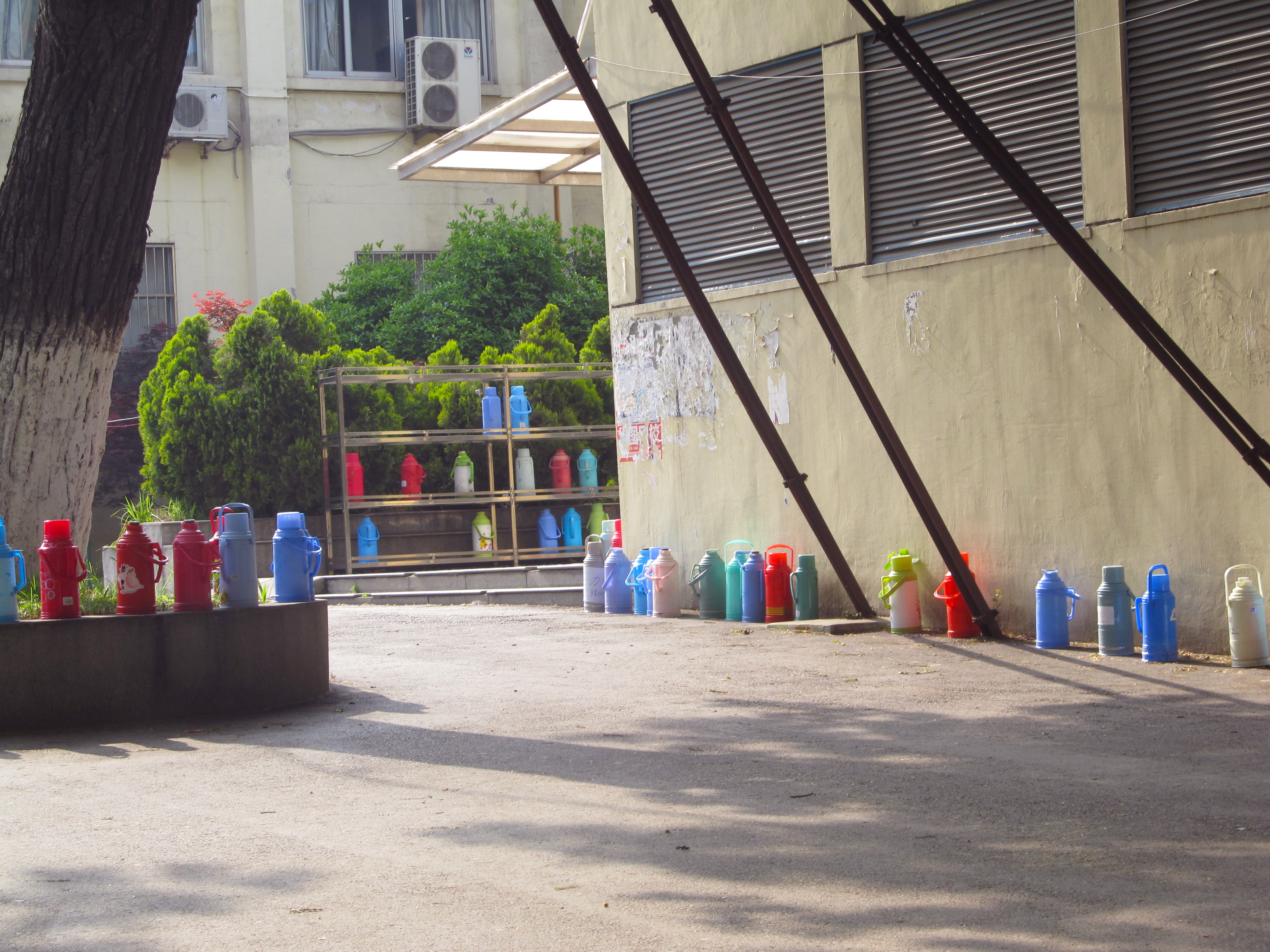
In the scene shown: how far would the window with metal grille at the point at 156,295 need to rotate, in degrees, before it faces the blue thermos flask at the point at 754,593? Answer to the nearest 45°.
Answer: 0° — it already faces it

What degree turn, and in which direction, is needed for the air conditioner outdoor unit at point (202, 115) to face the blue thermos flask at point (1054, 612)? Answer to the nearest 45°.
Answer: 0° — it already faces it

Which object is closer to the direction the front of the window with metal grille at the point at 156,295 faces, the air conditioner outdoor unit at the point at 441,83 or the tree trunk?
the tree trunk

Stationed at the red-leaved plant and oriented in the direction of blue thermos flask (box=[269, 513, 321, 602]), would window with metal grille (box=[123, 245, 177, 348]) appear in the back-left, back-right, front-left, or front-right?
back-right

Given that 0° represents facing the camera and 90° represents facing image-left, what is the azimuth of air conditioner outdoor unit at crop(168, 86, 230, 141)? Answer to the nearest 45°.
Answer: approximately 0°

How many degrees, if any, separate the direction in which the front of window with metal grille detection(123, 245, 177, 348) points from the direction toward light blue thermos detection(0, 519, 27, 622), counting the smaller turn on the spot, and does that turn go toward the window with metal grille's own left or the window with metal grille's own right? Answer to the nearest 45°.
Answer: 0° — it already faces it

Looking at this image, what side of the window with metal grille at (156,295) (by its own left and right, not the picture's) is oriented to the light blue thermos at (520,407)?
front

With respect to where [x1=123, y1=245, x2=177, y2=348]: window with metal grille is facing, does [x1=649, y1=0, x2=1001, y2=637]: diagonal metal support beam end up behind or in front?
in front

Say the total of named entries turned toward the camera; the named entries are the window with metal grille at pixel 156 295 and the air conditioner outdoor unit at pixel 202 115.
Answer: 2

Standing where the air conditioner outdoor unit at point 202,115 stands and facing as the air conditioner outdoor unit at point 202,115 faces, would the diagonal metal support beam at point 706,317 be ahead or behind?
ahead

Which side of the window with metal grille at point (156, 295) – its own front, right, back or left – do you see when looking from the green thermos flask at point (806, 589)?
front

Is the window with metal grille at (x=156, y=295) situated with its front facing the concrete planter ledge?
yes

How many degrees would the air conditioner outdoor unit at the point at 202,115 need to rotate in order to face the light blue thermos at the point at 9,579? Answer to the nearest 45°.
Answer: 0° — it already faces it

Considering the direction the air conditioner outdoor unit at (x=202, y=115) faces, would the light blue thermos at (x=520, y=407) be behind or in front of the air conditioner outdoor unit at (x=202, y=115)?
in front
